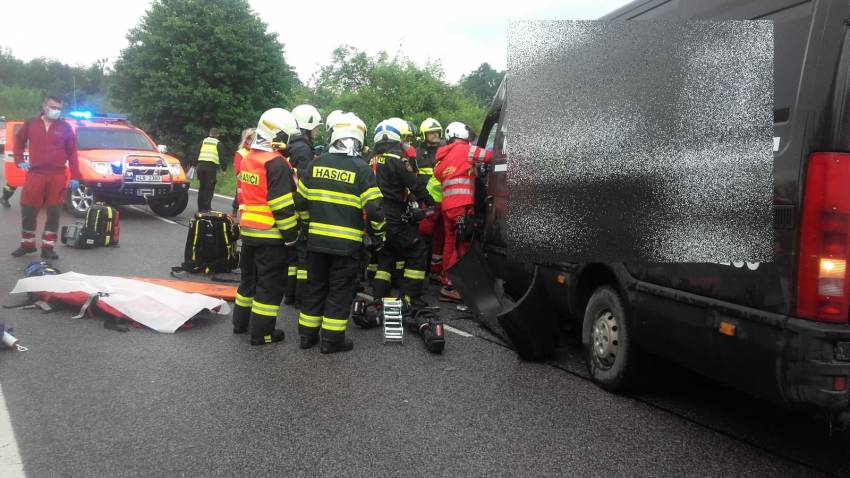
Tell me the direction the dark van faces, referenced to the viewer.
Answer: facing away from the viewer and to the left of the viewer

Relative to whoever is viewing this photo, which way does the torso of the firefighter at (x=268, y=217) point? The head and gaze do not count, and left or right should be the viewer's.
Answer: facing away from the viewer and to the right of the viewer

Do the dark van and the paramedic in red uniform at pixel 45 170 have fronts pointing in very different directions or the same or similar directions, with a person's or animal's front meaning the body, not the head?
very different directions

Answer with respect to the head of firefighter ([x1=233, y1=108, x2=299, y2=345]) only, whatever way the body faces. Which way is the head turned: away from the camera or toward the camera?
away from the camera

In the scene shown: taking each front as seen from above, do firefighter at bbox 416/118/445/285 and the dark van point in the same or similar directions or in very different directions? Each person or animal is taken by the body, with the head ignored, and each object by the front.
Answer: very different directions

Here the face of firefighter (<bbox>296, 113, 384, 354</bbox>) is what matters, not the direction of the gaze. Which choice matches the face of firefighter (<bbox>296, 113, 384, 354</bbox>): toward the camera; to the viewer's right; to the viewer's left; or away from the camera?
away from the camera

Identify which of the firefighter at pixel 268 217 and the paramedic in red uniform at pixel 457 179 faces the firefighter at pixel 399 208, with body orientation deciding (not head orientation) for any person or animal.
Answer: the firefighter at pixel 268 217

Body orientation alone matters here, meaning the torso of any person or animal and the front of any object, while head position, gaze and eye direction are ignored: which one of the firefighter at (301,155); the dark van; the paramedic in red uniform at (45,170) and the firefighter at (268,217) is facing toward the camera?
the paramedic in red uniform
